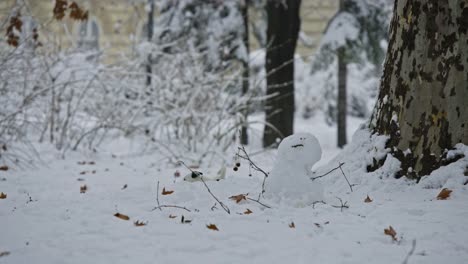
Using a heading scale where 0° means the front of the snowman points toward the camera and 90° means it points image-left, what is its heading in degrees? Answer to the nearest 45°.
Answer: approximately 0°

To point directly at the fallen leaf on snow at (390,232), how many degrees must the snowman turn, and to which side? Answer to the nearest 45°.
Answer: approximately 45° to its left

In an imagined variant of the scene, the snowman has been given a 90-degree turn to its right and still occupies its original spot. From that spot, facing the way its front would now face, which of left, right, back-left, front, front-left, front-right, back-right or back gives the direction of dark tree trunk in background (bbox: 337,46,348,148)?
right

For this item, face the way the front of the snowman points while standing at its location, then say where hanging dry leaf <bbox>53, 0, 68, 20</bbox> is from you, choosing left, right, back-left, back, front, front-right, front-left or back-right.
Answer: back-right

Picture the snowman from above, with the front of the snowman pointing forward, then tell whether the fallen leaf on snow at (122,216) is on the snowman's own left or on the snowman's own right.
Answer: on the snowman's own right

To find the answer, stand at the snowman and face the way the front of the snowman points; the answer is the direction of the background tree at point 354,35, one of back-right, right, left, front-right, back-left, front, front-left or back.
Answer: back

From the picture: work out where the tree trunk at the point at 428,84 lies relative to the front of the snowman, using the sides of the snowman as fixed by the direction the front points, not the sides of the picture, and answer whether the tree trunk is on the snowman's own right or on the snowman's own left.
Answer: on the snowman's own left

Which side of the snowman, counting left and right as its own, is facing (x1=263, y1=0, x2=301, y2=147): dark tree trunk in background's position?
back

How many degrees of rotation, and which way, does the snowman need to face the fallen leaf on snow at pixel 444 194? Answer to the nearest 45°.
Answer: approximately 90° to its left
